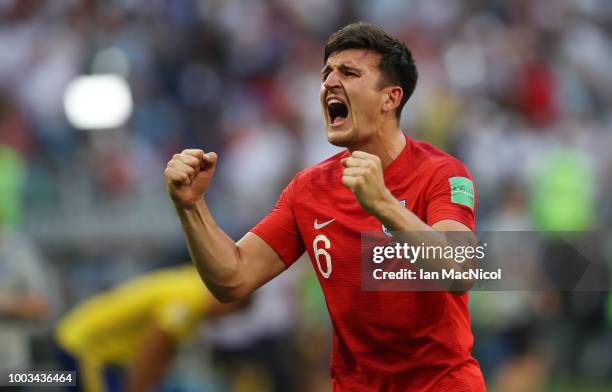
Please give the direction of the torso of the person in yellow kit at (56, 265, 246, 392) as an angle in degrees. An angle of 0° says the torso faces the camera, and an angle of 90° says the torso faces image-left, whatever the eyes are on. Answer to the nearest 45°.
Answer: approximately 270°
